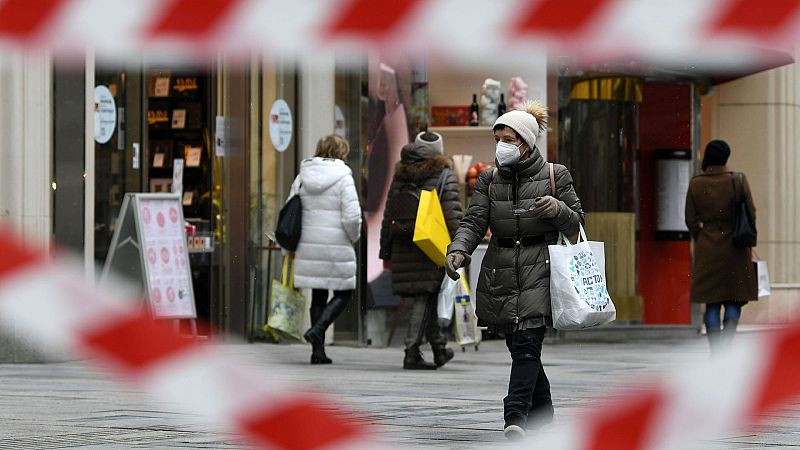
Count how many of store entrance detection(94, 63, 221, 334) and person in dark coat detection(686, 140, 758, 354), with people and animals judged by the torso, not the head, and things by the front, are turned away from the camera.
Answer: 1

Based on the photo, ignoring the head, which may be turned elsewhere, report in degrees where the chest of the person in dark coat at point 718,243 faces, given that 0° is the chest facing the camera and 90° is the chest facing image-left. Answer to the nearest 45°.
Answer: approximately 180°

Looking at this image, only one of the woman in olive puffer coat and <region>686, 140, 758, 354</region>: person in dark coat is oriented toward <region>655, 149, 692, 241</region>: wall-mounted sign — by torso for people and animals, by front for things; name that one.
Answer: the person in dark coat

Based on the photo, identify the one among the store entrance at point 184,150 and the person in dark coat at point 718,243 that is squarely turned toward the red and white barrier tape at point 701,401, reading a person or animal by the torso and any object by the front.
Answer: the store entrance

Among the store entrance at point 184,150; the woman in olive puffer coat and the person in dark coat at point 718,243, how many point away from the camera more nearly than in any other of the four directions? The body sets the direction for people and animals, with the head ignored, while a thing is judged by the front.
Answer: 1

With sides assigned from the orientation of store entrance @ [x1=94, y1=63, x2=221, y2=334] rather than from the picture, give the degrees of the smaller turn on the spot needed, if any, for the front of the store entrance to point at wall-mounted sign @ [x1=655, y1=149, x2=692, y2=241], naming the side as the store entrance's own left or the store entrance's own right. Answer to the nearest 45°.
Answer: approximately 90° to the store entrance's own left

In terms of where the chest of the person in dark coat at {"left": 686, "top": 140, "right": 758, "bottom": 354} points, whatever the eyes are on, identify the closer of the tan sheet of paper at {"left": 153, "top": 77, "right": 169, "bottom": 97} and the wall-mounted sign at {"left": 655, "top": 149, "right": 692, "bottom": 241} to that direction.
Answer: the wall-mounted sign

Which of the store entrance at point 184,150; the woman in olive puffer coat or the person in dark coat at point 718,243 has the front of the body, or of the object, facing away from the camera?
the person in dark coat

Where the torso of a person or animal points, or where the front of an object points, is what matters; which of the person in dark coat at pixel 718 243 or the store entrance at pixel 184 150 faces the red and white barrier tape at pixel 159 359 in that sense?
the store entrance

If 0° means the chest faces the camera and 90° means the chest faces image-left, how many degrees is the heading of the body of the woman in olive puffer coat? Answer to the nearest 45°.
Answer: approximately 45°

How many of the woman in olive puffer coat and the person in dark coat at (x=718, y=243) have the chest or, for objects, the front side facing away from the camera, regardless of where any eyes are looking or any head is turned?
1

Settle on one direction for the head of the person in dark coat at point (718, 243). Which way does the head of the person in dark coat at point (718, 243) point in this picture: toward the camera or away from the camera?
away from the camera

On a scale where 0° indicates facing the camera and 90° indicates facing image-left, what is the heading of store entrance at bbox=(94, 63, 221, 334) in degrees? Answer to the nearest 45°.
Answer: approximately 0°

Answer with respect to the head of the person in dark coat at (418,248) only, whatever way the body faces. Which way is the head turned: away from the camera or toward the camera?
away from the camera

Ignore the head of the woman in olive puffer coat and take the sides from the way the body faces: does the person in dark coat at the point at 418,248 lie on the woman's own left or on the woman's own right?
on the woman's own right
